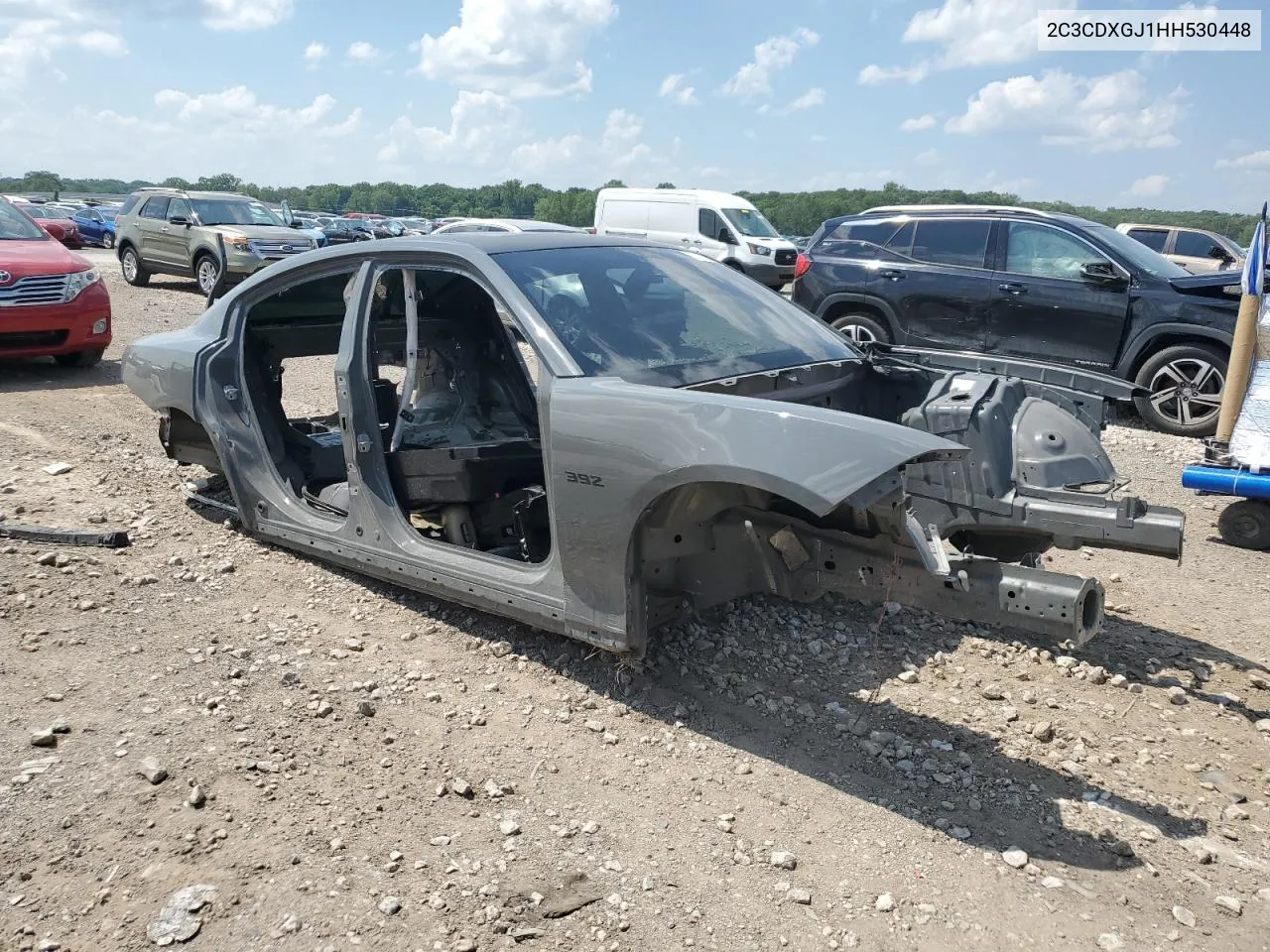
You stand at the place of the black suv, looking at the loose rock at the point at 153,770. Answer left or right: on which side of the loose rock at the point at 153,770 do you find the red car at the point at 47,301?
right

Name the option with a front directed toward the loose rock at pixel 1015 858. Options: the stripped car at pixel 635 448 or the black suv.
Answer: the stripped car

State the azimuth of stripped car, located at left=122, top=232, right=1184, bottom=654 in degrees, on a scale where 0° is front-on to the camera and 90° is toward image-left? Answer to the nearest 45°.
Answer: approximately 315°

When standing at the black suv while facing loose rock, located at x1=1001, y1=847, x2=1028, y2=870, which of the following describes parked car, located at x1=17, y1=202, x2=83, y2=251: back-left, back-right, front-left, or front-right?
back-right

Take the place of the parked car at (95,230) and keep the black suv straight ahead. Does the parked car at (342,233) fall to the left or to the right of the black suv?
left

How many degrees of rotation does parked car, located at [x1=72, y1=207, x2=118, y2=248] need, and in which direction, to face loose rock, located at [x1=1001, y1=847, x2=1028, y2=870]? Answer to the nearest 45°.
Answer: approximately 45° to its right

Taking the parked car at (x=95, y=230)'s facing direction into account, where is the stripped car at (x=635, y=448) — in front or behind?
in front

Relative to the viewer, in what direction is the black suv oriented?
to the viewer's right

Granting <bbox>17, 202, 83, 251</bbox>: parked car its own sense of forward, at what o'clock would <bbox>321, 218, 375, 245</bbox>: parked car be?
<bbox>321, 218, 375, 245</bbox>: parked car is roughly at 11 o'clock from <bbox>17, 202, 83, 251</bbox>: parked car.

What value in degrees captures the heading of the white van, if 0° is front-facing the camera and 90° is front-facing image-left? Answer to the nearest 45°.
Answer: approximately 315°
